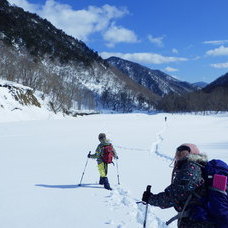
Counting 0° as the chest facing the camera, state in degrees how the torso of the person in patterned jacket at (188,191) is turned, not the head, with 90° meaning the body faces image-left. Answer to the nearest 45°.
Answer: approximately 90°

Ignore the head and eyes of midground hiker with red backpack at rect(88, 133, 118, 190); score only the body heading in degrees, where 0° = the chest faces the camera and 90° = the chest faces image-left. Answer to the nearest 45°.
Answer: approximately 135°

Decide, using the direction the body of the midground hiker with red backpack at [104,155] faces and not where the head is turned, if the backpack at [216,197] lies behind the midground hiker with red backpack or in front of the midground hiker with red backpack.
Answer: behind

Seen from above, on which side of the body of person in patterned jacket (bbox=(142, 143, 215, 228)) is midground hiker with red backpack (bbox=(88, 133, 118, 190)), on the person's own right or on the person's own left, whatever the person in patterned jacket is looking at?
on the person's own right
